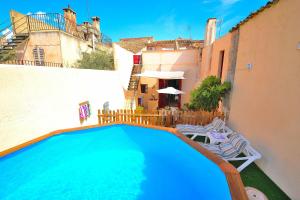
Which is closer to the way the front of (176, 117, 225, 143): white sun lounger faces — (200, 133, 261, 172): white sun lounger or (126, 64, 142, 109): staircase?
the staircase

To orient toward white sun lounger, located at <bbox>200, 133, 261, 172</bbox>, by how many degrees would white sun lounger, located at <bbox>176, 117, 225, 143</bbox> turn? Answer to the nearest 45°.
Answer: approximately 135° to its left

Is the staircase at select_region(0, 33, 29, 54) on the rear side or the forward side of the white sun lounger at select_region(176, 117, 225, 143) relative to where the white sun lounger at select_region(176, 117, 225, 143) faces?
on the forward side

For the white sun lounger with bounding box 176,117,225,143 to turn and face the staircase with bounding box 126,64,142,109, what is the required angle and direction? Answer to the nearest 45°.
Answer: approximately 45° to its right

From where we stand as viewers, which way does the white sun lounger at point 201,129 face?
facing to the left of the viewer

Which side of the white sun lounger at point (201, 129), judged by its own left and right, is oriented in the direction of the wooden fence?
front

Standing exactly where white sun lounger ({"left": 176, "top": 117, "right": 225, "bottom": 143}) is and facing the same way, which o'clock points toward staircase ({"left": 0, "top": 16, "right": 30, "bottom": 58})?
The staircase is roughly at 12 o'clock from the white sun lounger.
